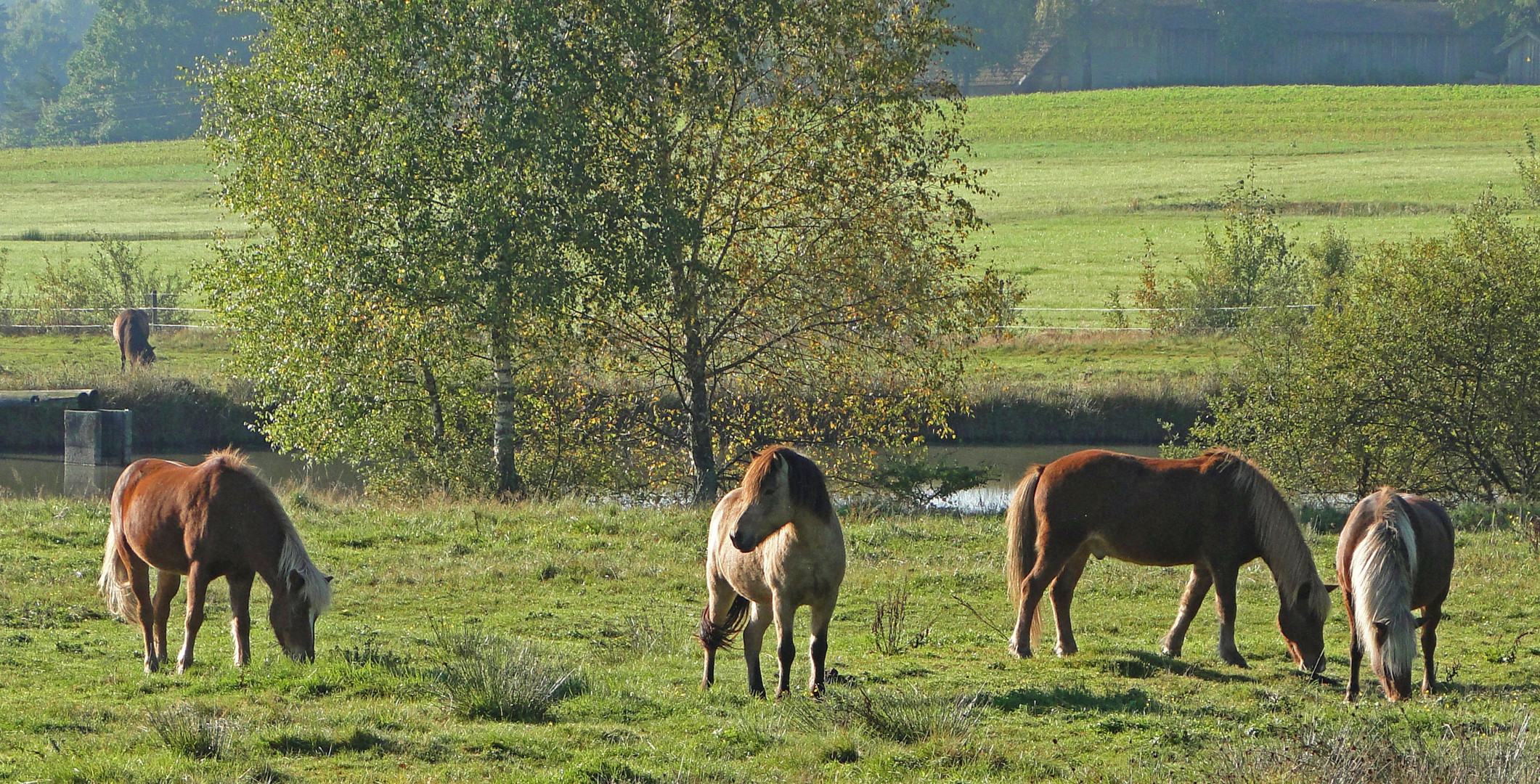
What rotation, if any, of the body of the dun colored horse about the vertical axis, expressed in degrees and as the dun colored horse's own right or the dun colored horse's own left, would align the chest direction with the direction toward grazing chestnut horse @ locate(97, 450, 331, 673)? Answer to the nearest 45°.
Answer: approximately 135° to the dun colored horse's own right

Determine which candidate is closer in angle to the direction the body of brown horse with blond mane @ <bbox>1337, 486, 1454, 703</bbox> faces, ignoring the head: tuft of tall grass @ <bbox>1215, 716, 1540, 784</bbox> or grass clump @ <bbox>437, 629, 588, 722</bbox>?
the tuft of tall grass

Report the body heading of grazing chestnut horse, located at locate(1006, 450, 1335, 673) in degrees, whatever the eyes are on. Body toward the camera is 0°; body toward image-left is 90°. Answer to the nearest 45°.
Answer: approximately 270°

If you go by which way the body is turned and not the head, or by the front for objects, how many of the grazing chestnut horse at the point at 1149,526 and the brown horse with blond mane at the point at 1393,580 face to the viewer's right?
1

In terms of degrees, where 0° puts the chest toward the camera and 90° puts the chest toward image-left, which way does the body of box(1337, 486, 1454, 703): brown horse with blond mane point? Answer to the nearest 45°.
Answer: approximately 0°

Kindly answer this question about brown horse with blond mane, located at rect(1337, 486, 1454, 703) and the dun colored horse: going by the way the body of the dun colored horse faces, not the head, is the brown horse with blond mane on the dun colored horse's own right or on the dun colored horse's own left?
on the dun colored horse's own left

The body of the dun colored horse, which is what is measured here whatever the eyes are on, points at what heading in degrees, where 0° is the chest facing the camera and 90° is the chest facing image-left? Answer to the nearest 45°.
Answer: approximately 315°

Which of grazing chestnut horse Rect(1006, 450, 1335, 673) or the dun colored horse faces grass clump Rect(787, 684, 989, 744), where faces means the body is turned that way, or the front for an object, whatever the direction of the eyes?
the dun colored horse

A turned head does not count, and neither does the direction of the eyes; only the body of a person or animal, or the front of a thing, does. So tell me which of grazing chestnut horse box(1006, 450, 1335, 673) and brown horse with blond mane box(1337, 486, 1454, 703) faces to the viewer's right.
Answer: the grazing chestnut horse
